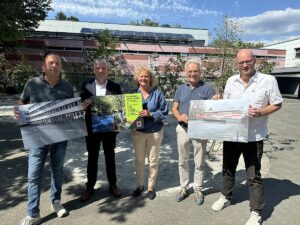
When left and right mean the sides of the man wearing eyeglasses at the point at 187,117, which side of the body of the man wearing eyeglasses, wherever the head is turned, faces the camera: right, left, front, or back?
front

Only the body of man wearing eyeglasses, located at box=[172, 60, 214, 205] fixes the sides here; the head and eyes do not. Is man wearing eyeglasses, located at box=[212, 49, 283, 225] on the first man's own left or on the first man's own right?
on the first man's own left

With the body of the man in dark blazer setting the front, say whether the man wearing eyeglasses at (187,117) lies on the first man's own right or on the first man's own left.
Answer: on the first man's own left

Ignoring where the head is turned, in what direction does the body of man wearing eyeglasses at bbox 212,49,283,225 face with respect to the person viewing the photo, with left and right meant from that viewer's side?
facing the viewer and to the left of the viewer

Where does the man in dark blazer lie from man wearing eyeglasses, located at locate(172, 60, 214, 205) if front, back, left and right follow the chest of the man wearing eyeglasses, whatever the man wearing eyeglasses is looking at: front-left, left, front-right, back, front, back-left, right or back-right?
right

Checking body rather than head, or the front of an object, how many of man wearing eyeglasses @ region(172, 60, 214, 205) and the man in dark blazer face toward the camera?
2

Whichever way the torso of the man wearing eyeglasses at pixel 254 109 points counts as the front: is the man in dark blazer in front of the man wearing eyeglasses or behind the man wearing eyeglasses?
in front
